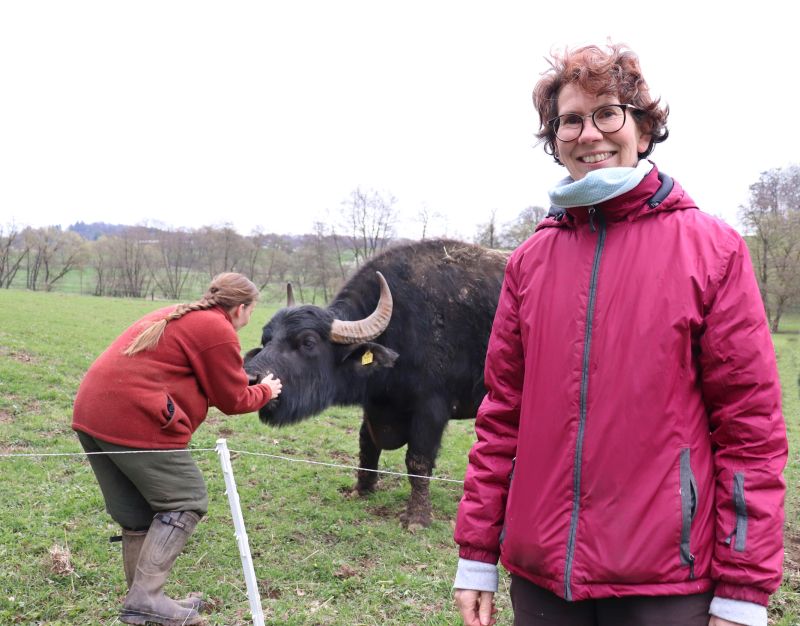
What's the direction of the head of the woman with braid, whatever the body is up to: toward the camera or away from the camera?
away from the camera

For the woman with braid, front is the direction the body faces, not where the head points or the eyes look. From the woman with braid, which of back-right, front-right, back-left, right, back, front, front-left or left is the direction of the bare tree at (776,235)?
front-left

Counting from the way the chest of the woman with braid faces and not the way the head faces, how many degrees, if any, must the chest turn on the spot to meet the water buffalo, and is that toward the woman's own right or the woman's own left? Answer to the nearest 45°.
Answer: approximately 45° to the woman's own left

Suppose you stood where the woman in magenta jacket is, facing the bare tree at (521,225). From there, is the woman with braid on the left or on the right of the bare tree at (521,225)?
left

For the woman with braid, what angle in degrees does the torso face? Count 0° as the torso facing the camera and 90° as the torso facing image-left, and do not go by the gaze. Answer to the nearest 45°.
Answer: approximately 270°
